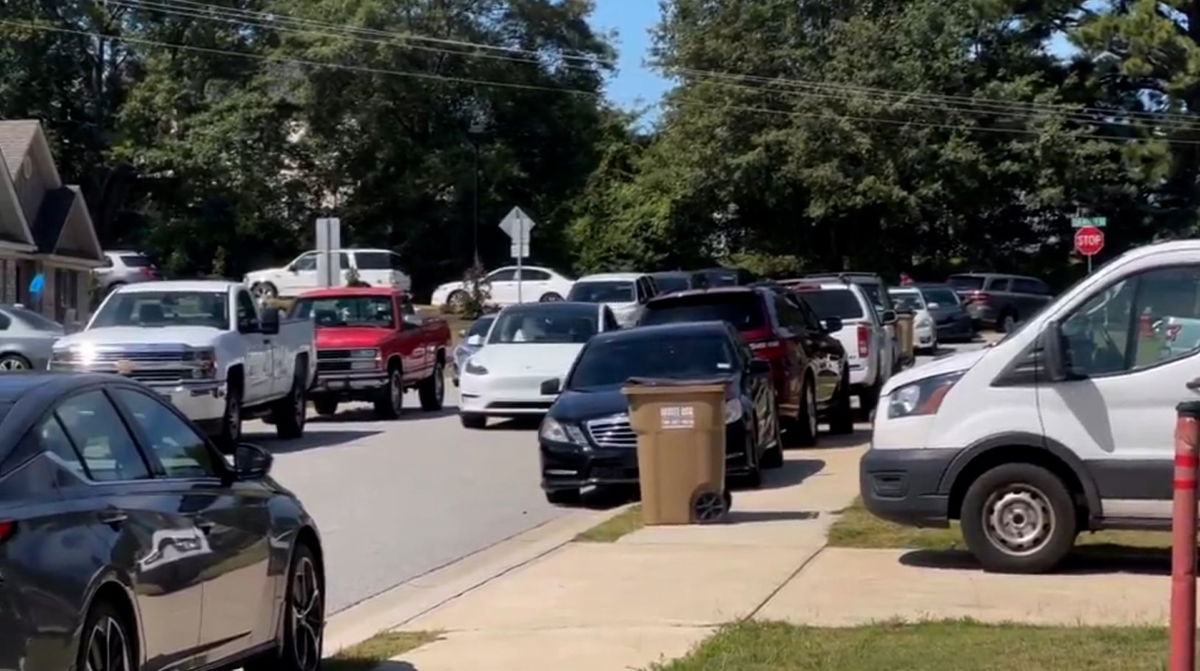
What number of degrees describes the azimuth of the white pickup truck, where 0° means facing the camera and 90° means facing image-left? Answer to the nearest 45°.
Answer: approximately 45°

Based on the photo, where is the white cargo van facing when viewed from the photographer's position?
facing to the left of the viewer

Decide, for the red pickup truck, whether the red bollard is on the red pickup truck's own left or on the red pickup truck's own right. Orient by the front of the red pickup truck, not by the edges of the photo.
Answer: on the red pickup truck's own left

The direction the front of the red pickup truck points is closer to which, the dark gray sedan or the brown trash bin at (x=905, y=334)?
the dark gray sedan

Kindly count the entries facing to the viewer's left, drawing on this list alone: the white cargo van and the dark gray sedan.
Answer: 1
